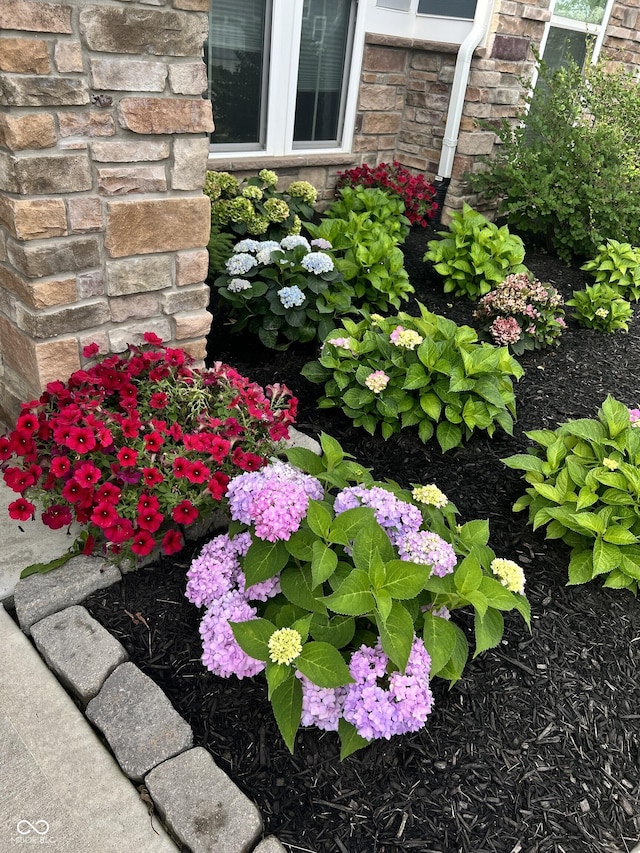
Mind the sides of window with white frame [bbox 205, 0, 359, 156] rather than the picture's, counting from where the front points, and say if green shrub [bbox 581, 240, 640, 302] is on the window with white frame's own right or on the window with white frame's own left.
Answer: on the window with white frame's own left

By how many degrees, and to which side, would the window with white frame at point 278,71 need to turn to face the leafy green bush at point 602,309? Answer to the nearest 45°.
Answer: approximately 45° to its left

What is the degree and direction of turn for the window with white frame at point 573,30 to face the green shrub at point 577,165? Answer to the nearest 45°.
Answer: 0° — it already faces it

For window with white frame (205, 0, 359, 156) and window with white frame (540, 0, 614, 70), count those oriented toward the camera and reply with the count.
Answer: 2

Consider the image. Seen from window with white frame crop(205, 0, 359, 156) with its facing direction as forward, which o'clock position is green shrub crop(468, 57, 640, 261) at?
The green shrub is roughly at 9 o'clock from the window with white frame.

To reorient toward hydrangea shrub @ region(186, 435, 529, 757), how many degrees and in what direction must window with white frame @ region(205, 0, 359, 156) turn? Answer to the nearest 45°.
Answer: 0° — it already faces it
